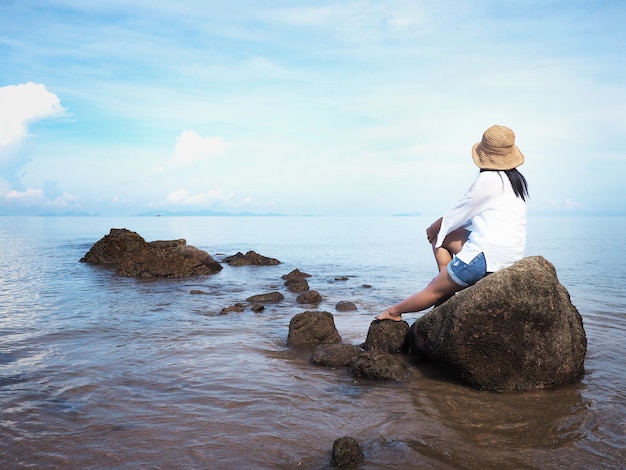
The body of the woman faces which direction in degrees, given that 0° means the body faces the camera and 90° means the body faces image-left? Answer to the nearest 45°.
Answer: approximately 135°

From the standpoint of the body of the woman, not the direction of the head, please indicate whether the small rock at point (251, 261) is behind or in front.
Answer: in front

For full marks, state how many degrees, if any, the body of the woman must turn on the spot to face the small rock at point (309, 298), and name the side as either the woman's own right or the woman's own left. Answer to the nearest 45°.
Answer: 0° — they already face it

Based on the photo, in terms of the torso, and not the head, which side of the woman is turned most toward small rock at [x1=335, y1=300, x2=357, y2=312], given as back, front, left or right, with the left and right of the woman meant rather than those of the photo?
front

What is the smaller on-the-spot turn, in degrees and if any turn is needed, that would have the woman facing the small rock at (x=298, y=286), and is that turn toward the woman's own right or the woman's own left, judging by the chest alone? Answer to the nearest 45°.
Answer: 0° — they already face it

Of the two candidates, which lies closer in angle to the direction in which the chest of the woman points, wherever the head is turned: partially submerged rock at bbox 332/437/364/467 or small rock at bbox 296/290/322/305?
the small rock

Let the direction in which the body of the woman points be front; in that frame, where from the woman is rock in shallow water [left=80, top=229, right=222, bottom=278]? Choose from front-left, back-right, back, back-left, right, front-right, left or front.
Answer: front

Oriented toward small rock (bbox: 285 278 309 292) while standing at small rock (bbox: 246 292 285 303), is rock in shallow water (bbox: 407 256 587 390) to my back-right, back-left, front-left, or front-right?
back-right

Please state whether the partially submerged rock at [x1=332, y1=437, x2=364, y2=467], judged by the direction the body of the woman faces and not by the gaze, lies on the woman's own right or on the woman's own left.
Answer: on the woman's own left

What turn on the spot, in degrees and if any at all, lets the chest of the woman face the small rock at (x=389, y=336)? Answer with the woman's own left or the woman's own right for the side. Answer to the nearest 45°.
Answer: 0° — they already face it
